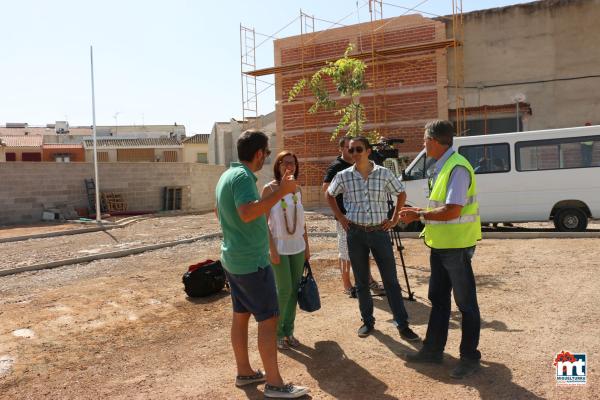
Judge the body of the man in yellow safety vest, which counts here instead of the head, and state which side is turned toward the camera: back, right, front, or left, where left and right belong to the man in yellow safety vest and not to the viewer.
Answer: left

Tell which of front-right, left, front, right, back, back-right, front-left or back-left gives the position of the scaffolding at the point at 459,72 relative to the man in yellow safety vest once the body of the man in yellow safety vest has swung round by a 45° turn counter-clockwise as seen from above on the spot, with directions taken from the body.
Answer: back-right

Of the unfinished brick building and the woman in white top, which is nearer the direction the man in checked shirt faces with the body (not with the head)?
the woman in white top

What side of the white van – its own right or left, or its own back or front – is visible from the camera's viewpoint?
left

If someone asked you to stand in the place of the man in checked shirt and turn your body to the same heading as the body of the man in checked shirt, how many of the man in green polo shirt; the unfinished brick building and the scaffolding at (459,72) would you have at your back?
2

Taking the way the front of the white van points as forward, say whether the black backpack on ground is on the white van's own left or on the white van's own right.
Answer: on the white van's own left

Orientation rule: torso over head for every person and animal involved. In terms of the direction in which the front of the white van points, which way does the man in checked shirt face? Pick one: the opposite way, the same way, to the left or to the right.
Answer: to the left
